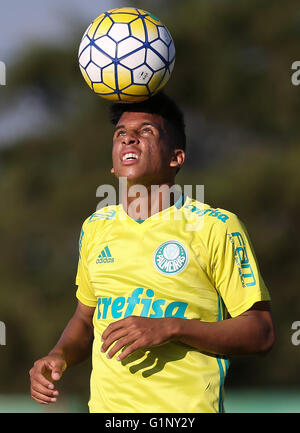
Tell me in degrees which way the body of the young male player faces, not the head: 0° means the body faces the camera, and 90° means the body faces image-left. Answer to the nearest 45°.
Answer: approximately 45°
